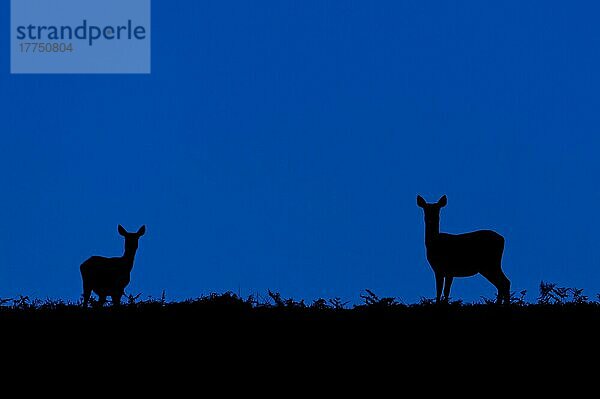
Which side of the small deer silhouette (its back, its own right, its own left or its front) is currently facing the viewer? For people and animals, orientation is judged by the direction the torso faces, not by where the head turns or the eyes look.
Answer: right

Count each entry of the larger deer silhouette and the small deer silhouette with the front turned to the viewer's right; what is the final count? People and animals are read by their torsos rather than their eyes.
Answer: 1

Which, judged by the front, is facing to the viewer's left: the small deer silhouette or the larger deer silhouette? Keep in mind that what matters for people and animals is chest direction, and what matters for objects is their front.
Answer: the larger deer silhouette

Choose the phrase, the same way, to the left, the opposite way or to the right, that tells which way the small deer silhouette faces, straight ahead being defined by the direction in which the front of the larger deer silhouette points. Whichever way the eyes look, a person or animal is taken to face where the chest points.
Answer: the opposite way

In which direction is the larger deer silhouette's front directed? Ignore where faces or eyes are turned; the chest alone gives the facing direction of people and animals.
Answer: to the viewer's left

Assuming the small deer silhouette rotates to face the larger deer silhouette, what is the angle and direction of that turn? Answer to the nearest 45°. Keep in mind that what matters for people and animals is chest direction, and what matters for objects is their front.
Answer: approximately 45° to its right
